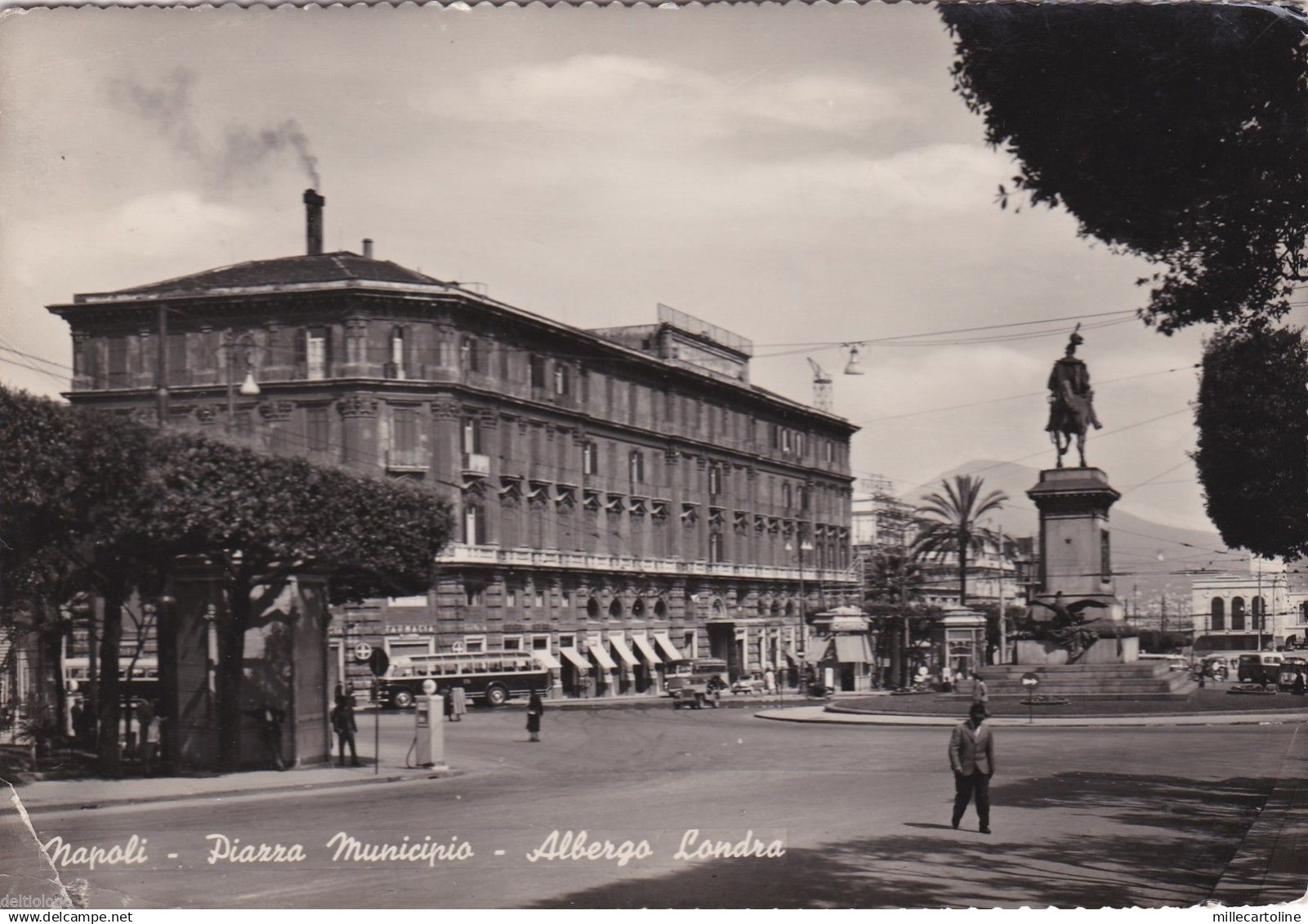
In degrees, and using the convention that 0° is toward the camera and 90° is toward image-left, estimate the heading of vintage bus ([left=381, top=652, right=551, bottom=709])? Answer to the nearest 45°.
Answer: approximately 90°
